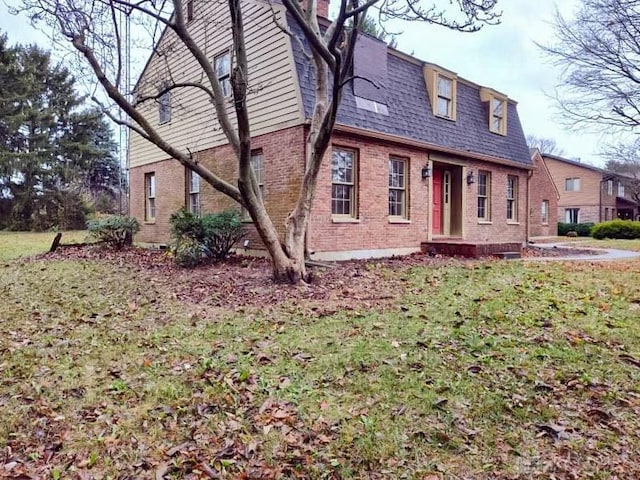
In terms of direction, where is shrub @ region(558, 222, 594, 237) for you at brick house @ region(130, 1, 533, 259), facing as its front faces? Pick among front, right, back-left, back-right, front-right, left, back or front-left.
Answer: left

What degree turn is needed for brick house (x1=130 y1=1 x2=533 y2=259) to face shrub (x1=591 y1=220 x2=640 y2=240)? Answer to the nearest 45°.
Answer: approximately 90° to its left

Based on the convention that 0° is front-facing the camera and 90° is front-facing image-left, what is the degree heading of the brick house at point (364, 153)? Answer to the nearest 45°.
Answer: approximately 315°

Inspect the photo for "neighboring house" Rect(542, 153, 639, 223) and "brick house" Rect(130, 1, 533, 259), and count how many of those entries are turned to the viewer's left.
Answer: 0

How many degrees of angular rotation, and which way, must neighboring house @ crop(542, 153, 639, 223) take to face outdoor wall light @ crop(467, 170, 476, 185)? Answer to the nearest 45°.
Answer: approximately 45° to its right

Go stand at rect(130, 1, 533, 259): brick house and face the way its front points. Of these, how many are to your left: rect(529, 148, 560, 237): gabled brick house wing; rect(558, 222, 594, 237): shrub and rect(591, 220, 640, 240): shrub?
3

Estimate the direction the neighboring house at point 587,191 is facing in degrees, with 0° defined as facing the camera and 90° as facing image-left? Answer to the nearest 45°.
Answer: approximately 315°

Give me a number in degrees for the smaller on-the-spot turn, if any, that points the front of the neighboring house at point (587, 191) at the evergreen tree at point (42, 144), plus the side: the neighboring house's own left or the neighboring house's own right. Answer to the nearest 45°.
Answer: approximately 90° to the neighboring house's own right

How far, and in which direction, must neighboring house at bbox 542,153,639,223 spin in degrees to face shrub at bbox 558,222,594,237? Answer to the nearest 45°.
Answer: approximately 45° to its right

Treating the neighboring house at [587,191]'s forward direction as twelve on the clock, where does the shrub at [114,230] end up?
The shrub is roughly at 2 o'clock from the neighboring house.
